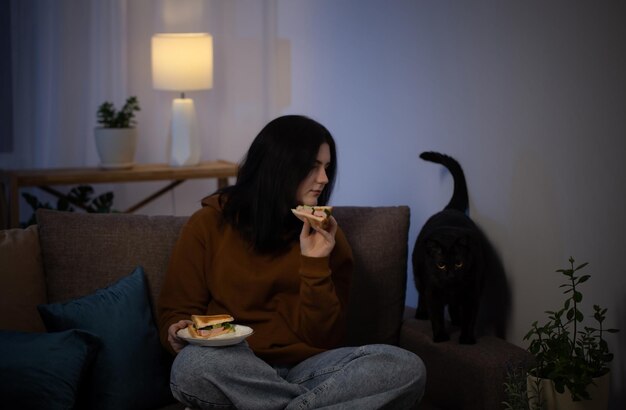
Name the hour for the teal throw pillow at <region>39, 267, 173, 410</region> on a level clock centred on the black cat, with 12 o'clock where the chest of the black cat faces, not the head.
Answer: The teal throw pillow is roughly at 2 o'clock from the black cat.

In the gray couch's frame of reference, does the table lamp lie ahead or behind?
behind

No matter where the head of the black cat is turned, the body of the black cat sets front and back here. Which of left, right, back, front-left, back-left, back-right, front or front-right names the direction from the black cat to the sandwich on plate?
front-right

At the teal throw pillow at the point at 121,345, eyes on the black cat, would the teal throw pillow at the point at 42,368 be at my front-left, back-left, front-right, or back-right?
back-right

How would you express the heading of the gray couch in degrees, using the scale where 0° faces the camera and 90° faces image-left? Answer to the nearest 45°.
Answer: approximately 0°

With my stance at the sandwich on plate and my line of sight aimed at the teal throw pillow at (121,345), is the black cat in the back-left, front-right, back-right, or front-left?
back-right

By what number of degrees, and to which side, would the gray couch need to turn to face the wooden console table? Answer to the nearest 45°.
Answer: approximately 180°

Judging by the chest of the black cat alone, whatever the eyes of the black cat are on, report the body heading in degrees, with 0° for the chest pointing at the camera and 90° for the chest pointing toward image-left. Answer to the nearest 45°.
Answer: approximately 0°

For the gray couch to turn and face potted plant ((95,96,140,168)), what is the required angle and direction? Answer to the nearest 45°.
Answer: approximately 180°
